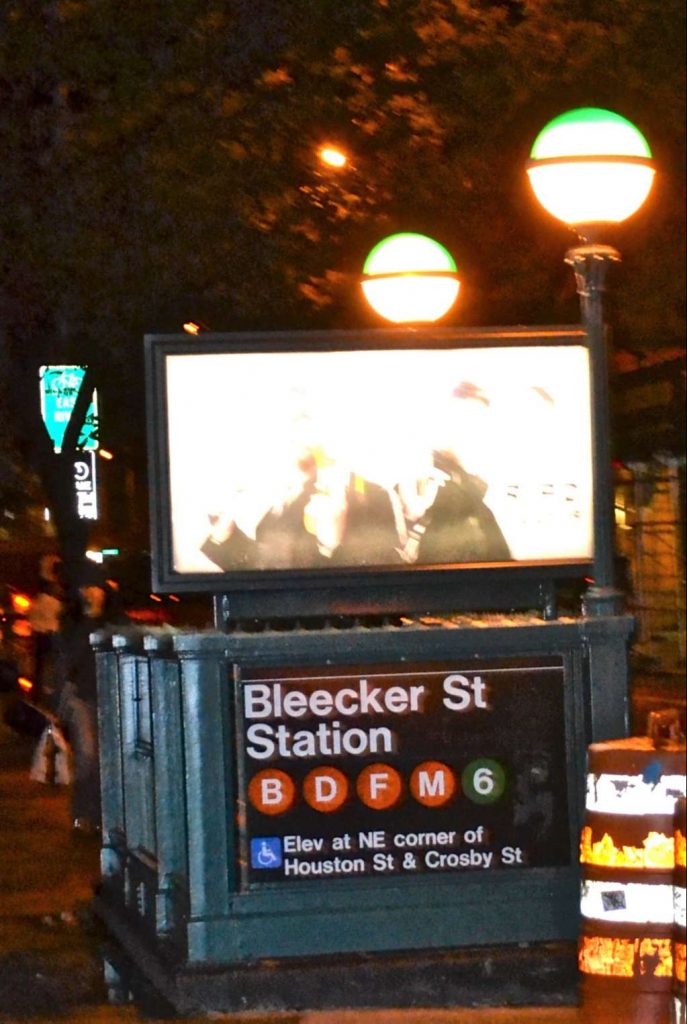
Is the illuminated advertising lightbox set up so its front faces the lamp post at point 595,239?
no

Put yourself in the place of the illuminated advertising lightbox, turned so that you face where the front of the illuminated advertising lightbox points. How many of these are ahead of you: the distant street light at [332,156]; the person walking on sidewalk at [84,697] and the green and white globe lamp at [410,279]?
0

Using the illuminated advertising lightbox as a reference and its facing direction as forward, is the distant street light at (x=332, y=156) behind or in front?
behind

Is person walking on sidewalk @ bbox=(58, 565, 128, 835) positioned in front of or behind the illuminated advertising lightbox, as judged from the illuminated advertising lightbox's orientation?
behind

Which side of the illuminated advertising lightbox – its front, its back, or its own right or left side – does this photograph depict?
front

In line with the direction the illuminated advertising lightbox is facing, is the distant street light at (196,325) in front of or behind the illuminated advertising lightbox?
behind

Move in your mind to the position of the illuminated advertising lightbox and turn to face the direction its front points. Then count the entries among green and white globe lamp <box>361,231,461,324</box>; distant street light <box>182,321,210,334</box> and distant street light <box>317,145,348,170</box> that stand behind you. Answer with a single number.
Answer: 3

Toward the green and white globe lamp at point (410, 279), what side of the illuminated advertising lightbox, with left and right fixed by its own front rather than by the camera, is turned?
back
